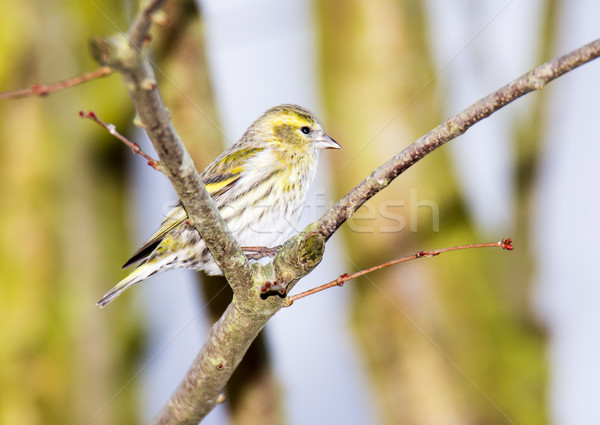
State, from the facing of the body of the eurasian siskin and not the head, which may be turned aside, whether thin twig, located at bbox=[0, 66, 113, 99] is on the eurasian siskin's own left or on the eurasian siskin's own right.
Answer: on the eurasian siskin's own right

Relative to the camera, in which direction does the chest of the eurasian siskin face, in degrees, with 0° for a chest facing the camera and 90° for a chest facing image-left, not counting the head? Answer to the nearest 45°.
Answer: approximately 270°
